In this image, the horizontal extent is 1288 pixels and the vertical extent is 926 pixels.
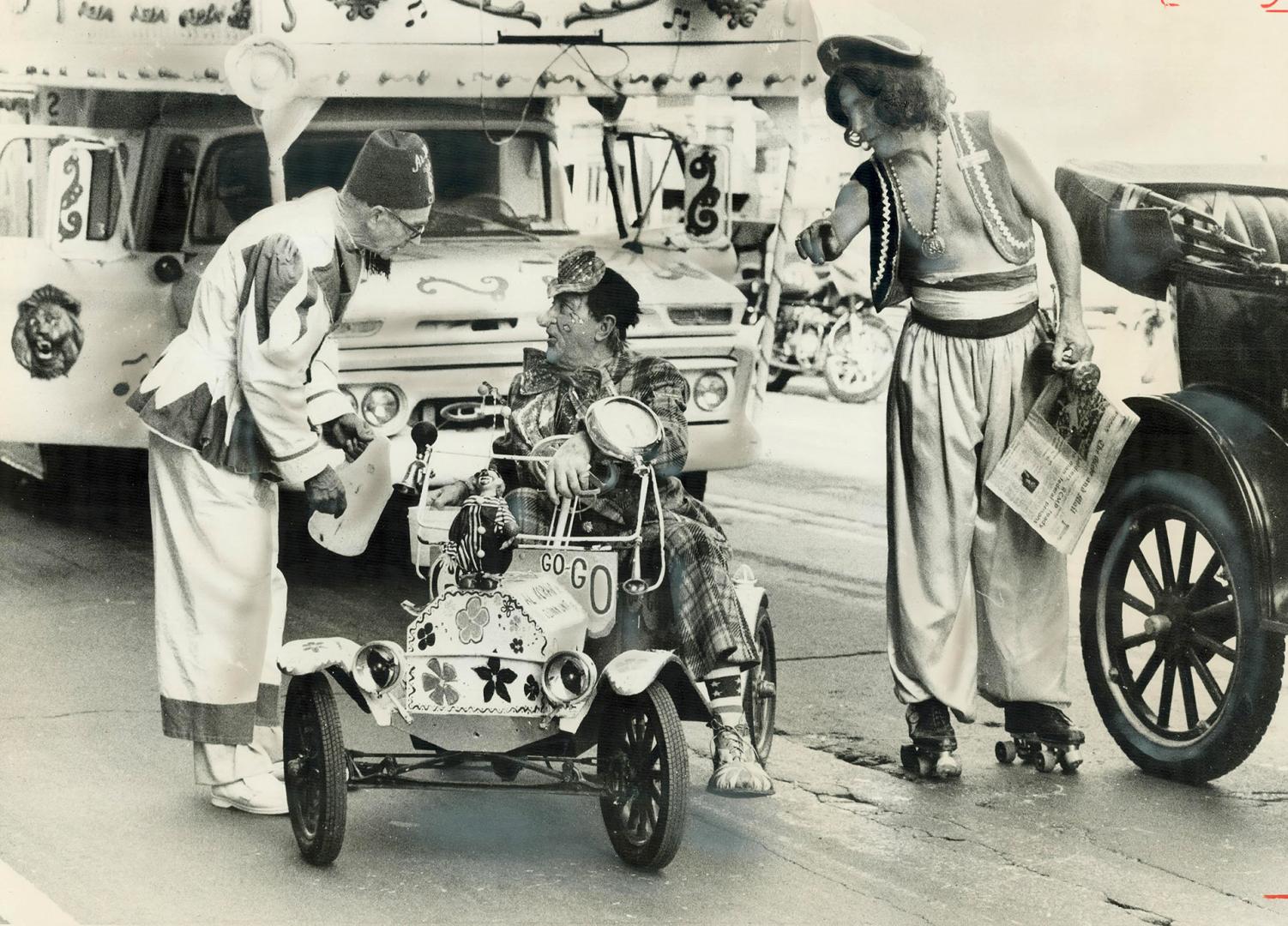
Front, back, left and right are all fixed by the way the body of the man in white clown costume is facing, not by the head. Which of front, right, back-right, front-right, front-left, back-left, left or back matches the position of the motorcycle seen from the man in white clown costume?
front-left

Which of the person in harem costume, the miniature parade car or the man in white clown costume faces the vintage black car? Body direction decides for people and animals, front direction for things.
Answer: the man in white clown costume

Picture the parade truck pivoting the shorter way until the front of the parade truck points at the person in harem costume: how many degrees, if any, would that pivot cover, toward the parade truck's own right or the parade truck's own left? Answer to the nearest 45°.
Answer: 0° — it already faces them

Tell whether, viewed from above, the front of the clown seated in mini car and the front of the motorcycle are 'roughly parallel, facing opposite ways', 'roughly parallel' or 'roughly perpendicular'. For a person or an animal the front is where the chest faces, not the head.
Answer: roughly perpendicular

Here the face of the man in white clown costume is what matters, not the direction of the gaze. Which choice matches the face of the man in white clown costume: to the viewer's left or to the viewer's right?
to the viewer's right

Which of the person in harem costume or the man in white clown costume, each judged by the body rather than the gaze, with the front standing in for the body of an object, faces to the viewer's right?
the man in white clown costume

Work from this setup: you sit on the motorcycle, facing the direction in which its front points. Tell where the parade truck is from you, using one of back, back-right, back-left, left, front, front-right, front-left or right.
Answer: right

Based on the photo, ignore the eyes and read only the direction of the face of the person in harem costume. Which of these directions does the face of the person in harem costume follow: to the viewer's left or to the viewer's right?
to the viewer's left

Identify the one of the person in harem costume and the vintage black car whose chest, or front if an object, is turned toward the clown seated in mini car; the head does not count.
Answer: the person in harem costume

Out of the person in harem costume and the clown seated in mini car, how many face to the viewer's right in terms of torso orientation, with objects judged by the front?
0

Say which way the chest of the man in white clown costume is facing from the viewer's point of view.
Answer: to the viewer's right

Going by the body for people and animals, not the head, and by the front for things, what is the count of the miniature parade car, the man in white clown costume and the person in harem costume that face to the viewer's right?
1
